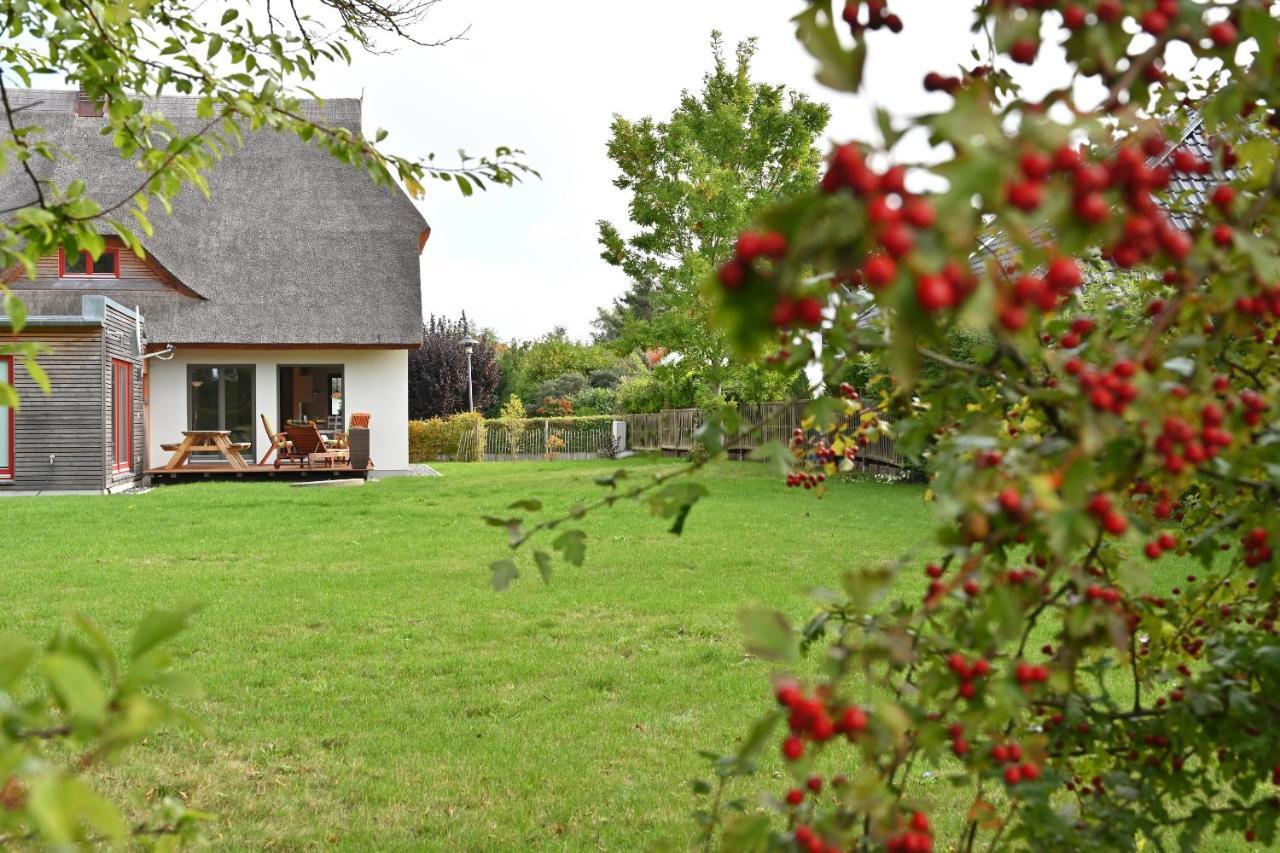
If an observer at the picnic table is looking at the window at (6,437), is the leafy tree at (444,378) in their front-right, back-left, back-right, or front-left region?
back-right

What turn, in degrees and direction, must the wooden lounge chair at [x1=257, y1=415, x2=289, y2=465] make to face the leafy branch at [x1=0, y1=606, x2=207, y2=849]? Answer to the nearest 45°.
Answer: approximately 90° to its right

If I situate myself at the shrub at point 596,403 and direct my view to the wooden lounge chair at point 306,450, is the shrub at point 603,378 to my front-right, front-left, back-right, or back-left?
back-right
